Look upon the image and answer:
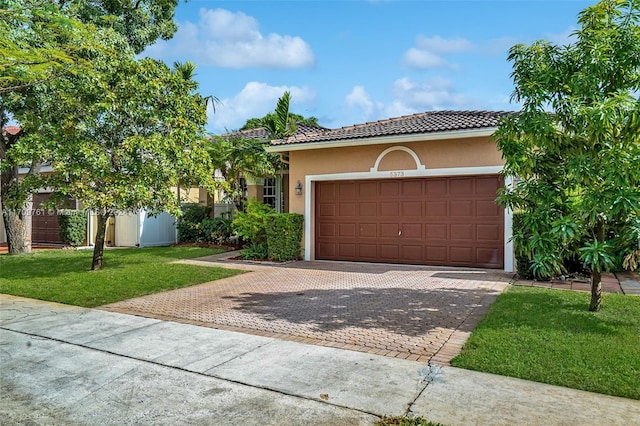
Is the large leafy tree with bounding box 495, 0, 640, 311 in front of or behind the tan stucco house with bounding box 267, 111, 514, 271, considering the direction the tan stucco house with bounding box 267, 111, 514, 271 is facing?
in front

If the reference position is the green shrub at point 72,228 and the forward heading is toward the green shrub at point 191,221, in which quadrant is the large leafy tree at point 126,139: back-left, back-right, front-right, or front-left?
front-right

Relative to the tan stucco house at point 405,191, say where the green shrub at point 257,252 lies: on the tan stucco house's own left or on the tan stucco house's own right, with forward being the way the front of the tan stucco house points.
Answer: on the tan stucco house's own right

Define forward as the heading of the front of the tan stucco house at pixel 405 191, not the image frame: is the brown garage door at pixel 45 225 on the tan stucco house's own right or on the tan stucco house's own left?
on the tan stucco house's own right

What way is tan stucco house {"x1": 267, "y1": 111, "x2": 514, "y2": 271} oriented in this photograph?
toward the camera

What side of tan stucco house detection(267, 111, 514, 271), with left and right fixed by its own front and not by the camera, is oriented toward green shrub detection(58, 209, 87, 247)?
right

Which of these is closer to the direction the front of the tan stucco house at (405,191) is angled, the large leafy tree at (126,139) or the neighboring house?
the large leafy tree

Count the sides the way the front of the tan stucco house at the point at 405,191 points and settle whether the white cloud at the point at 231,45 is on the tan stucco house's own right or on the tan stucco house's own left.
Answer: on the tan stucco house's own right

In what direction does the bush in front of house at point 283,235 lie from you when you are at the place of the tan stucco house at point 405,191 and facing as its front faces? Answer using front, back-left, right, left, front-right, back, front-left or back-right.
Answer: right
